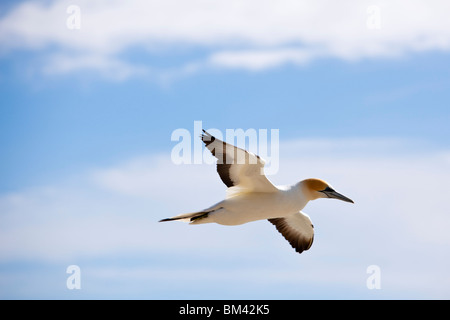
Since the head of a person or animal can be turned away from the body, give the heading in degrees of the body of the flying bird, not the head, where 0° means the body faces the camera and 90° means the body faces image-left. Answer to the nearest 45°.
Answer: approximately 270°
